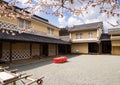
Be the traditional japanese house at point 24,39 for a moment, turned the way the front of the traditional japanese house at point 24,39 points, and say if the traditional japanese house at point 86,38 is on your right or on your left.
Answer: on your left

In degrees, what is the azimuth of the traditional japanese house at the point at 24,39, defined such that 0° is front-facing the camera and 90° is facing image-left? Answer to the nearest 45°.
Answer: approximately 315°

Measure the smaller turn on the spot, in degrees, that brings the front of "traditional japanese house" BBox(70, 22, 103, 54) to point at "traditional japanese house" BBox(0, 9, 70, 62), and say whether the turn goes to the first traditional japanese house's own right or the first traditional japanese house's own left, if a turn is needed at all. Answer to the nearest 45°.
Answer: approximately 45° to the first traditional japanese house's own right
